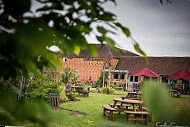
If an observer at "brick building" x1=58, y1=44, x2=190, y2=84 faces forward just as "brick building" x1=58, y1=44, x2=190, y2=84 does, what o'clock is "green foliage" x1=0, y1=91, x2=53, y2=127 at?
The green foliage is roughly at 12 o'clock from the brick building.

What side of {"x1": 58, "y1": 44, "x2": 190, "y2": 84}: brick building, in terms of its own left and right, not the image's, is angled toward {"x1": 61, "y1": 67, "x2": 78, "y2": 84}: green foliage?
right

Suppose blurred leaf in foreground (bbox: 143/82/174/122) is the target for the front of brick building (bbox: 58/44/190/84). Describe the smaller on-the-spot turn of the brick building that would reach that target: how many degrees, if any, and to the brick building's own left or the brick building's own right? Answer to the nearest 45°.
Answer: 0° — it already faces it

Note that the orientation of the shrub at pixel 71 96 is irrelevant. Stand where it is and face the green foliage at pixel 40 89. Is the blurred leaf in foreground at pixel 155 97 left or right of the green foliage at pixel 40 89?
left

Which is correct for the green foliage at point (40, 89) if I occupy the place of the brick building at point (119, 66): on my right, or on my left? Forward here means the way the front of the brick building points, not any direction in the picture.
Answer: on my right

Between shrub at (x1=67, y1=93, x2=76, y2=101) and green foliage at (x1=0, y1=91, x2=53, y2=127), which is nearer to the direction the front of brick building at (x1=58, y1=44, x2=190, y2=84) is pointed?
the green foliage

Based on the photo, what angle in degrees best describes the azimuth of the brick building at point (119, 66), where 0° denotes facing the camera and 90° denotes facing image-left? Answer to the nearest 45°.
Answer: approximately 0°
